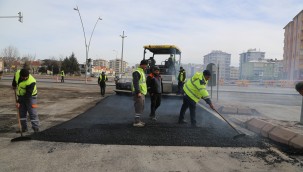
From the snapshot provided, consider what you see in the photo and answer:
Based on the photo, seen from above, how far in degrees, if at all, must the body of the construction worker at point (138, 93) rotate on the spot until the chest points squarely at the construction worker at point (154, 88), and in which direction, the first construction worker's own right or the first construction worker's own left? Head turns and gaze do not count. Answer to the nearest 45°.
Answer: approximately 90° to the first construction worker's own left

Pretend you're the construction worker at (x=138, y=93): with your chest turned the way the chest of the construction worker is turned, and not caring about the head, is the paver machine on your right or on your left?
on your left

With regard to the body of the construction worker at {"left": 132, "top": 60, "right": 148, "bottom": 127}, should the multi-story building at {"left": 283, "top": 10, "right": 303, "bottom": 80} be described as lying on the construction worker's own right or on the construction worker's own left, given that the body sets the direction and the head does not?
on the construction worker's own left

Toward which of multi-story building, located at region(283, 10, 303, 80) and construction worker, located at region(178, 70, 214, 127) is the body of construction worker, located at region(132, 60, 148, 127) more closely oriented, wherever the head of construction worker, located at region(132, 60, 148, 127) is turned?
the construction worker

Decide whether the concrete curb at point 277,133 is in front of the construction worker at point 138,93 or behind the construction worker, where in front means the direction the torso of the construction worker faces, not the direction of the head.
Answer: in front

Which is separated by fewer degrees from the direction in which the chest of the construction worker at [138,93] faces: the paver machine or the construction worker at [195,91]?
the construction worker

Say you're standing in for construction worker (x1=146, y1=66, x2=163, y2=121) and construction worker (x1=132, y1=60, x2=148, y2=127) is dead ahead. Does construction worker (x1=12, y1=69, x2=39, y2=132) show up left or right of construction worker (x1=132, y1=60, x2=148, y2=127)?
right
